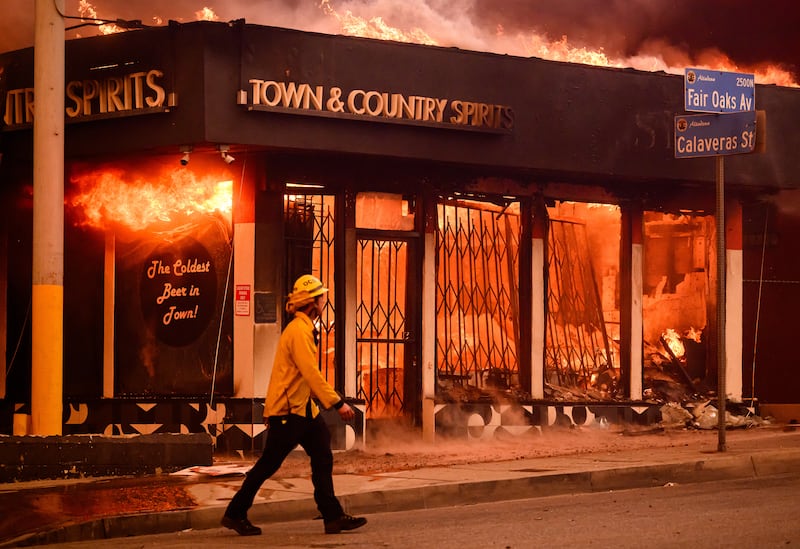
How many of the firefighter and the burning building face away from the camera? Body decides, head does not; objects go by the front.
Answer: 0

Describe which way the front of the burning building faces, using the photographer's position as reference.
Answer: facing the viewer and to the right of the viewer

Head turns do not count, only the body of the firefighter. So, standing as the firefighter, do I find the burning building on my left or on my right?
on my left

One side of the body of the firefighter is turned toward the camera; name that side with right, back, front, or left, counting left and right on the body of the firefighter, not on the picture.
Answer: right

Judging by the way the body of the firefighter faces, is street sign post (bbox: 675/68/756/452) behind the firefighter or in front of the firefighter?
in front

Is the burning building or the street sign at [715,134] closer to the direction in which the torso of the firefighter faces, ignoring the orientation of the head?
the street sign

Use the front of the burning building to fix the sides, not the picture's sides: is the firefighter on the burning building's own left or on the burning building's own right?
on the burning building's own right

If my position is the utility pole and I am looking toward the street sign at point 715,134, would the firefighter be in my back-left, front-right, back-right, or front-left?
front-right

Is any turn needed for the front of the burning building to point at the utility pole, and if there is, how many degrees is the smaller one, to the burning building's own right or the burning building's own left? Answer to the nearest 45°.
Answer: approximately 90° to the burning building's own right
